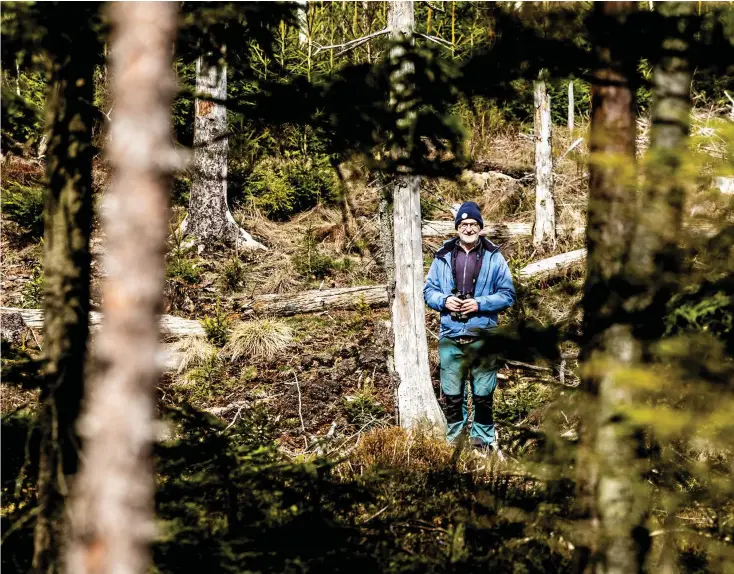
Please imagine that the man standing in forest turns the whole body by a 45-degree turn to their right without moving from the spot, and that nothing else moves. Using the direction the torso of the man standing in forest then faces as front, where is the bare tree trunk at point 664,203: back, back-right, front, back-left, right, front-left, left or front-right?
front-left

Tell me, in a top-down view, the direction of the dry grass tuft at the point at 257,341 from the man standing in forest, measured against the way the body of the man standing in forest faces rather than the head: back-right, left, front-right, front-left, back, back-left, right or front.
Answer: back-right

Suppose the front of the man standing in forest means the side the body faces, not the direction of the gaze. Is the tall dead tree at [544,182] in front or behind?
behind

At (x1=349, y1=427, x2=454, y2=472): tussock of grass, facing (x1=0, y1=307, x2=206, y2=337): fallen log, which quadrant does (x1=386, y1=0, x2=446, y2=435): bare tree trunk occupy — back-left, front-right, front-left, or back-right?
front-right

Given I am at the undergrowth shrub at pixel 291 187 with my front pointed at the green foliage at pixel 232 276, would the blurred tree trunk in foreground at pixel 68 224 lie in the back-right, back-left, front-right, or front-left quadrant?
front-left

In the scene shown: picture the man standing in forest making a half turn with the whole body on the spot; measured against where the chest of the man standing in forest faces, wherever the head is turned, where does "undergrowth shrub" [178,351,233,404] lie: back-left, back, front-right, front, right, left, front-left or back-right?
front-left

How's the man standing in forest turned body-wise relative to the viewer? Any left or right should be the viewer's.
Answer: facing the viewer

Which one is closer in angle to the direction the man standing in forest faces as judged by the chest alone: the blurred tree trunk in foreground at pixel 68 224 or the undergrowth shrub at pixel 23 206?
the blurred tree trunk in foreground

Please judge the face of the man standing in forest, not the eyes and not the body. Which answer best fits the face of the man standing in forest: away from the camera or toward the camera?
toward the camera

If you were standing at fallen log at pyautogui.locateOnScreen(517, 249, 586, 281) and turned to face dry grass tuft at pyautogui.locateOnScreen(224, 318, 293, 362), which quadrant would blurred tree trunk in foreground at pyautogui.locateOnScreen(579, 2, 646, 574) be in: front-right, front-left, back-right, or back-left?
front-left

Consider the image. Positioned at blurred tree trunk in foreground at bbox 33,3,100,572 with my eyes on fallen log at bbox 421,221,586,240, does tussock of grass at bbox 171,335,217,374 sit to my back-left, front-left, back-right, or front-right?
front-left

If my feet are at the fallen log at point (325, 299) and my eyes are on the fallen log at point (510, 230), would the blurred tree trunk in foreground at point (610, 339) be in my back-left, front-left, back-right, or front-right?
back-right

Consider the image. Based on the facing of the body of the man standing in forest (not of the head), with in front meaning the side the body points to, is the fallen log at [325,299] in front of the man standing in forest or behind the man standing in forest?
behind
